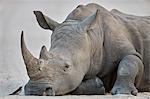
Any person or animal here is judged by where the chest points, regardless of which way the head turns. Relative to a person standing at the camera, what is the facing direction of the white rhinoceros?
facing the viewer and to the left of the viewer
